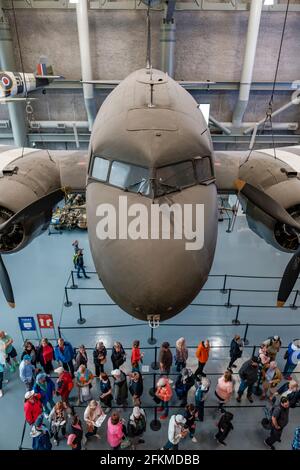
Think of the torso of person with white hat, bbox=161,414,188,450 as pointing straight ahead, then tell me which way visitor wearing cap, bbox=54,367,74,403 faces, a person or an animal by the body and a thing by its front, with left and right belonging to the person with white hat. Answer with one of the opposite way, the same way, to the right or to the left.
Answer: the opposite way

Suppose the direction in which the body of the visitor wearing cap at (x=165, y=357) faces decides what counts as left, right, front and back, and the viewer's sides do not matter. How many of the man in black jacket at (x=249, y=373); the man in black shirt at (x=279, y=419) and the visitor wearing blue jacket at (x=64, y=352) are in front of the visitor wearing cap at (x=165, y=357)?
1
